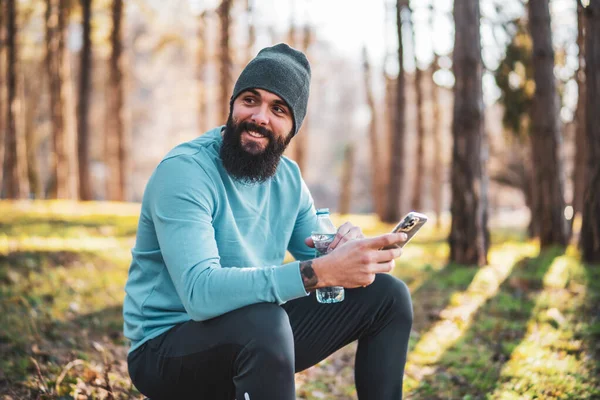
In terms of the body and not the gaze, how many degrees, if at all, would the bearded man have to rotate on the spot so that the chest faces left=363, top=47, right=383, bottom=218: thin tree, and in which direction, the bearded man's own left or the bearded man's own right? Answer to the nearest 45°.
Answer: approximately 135° to the bearded man's own left

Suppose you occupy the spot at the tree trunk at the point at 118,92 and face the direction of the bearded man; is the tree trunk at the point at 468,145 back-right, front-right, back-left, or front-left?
front-left

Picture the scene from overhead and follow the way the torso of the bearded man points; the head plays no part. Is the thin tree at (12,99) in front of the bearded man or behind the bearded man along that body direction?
behind

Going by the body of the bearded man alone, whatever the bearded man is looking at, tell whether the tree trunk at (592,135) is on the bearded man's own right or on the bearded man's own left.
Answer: on the bearded man's own left

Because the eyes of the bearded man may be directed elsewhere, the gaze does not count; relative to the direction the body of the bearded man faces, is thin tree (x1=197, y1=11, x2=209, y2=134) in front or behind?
behind

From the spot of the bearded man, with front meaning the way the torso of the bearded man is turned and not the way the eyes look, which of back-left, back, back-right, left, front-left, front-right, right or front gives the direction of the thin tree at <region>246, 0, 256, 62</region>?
back-left

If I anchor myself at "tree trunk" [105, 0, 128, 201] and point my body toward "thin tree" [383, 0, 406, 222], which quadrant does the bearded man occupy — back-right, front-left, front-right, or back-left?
front-right

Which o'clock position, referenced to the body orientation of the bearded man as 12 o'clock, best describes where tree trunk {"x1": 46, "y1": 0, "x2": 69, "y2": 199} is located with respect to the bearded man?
The tree trunk is roughly at 7 o'clock from the bearded man.

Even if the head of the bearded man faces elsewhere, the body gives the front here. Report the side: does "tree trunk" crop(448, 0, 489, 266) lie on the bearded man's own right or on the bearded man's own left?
on the bearded man's own left

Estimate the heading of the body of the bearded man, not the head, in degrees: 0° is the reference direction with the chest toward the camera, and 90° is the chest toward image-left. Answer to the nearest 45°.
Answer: approximately 315°

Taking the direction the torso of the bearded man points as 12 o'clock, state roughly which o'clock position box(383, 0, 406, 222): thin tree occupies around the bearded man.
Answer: The thin tree is roughly at 8 o'clock from the bearded man.
